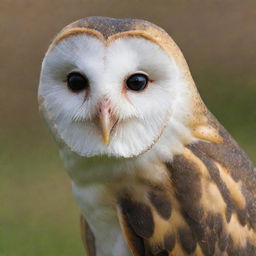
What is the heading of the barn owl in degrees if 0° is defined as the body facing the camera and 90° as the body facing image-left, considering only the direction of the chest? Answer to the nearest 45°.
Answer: approximately 45°
